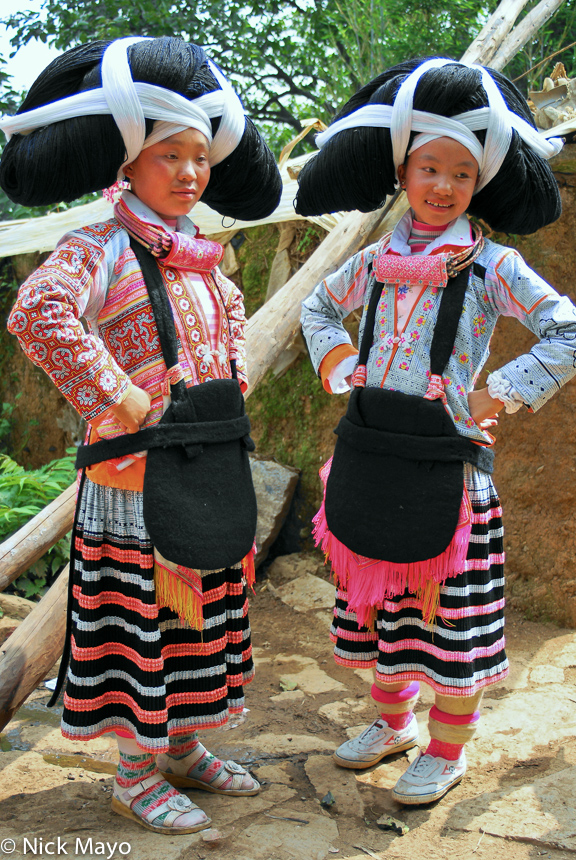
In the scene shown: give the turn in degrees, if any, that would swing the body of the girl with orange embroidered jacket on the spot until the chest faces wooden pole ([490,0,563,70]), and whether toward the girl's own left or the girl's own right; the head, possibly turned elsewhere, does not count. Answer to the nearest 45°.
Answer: approximately 90° to the girl's own left

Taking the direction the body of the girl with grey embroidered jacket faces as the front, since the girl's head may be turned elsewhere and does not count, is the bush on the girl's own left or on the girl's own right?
on the girl's own right

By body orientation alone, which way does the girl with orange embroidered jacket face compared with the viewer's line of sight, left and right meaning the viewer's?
facing the viewer and to the right of the viewer

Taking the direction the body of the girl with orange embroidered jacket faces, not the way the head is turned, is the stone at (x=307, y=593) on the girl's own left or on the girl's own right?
on the girl's own left

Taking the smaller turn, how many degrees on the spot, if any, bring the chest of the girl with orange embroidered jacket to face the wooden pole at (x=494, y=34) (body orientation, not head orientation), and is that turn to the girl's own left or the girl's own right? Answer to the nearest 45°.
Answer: approximately 90° to the girl's own left

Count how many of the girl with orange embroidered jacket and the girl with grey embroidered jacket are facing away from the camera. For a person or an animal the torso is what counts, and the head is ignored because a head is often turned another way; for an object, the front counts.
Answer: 0

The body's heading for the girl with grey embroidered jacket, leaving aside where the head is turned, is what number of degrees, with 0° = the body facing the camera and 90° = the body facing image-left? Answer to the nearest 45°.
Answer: approximately 45°
